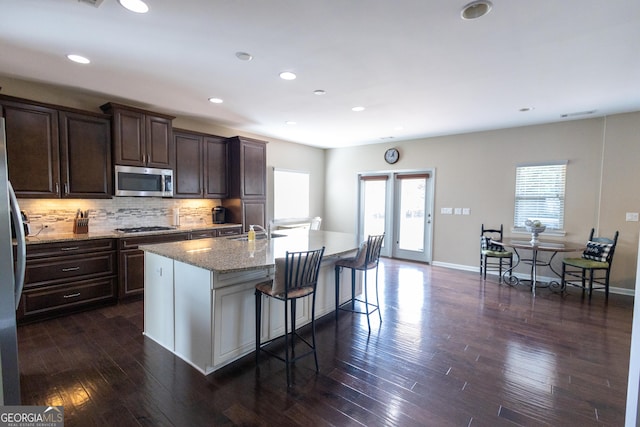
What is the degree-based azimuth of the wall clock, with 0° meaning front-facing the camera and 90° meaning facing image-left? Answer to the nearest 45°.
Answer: approximately 45°

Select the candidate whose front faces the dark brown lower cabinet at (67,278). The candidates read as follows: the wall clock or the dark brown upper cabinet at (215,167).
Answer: the wall clock

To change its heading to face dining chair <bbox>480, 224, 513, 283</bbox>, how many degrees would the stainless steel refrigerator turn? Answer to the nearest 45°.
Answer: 0° — it already faces it

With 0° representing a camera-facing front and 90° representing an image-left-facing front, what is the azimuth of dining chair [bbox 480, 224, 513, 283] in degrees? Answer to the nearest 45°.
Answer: approximately 315°

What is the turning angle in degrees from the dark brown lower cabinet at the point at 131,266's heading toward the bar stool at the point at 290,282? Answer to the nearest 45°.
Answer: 0° — it already faces it

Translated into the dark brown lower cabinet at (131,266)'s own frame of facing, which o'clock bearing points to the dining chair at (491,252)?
The dining chair is roughly at 11 o'clock from the dark brown lower cabinet.

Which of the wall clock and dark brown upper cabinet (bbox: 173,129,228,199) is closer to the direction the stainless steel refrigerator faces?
the wall clock

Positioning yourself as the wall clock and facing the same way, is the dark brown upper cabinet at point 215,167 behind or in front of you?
in front

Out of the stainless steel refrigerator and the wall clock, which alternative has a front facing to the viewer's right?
the stainless steel refrigerator

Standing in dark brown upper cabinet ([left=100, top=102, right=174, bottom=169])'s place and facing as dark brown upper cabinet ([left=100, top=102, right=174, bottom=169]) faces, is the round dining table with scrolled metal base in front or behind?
in front

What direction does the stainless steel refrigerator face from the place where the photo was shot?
facing to the right of the viewer

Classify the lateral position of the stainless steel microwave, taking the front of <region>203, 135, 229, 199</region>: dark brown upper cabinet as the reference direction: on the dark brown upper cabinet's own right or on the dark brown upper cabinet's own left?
on the dark brown upper cabinet's own right
